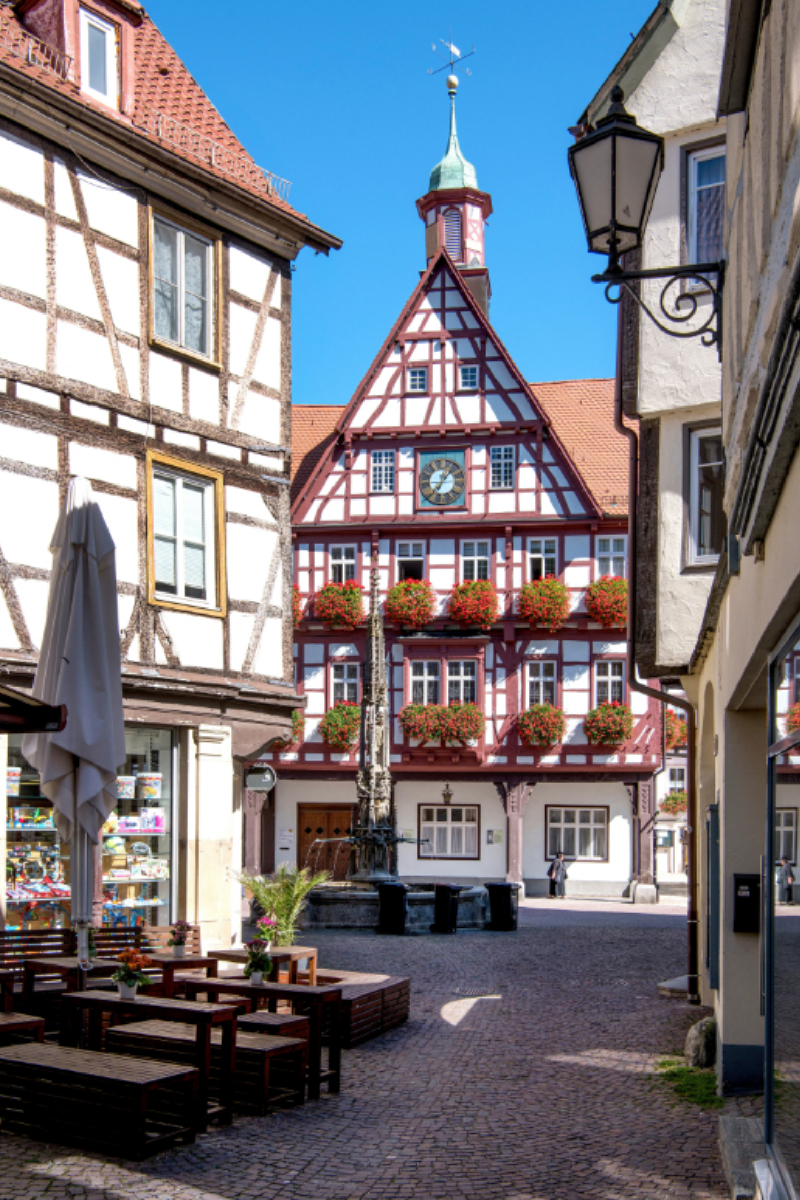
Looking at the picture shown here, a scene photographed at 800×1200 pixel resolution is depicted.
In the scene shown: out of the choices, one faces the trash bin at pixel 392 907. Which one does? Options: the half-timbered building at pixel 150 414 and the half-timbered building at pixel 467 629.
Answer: the half-timbered building at pixel 467 629

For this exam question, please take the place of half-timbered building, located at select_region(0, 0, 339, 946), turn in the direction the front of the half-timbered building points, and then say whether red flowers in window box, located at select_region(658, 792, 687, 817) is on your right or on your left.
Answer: on your left

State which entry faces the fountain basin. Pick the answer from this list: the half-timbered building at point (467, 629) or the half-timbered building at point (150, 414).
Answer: the half-timbered building at point (467, 629)

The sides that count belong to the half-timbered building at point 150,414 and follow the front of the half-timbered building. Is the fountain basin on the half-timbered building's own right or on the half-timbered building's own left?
on the half-timbered building's own left

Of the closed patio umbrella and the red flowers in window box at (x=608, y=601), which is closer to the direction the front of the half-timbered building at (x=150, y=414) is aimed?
the closed patio umbrella

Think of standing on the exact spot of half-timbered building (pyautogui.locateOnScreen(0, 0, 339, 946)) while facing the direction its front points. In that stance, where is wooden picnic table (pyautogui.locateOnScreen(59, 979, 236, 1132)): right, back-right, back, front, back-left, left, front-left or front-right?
front-right

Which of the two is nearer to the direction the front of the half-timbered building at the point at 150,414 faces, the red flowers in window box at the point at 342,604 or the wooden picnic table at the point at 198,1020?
the wooden picnic table

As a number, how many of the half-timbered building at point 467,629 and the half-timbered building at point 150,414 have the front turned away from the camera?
0

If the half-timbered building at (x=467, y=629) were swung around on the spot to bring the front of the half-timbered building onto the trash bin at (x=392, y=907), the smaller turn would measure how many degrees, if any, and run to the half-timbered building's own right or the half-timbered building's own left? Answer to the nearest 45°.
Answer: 0° — it already faces it

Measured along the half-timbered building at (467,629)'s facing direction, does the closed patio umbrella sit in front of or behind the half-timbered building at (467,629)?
in front

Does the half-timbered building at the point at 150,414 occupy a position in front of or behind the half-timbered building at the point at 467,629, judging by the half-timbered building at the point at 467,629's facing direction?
in front
